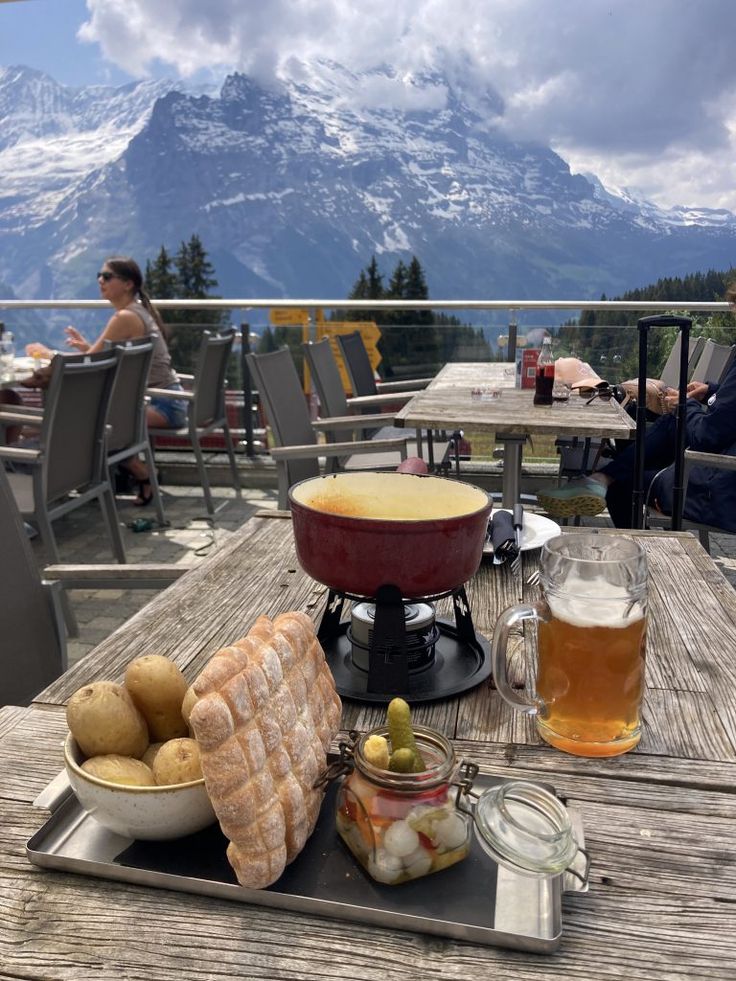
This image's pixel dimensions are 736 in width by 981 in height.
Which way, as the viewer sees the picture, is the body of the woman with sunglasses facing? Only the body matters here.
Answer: to the viewer's left

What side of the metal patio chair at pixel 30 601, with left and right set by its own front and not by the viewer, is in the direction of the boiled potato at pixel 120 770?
right

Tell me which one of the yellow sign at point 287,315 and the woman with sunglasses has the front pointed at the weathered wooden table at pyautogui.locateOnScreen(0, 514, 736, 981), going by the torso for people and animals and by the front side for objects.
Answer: the yellow sign

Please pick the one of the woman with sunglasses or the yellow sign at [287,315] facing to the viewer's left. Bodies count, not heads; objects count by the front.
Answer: the woman with sunglasses

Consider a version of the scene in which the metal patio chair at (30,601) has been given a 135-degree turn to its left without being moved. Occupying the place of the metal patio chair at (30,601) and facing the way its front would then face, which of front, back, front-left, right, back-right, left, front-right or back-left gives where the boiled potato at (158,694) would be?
back-left

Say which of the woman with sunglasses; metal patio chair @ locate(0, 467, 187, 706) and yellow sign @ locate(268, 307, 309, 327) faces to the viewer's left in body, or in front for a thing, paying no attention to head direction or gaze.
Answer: the woman with sunglasses

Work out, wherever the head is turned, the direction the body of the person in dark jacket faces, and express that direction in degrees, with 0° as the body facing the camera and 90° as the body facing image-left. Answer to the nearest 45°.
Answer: approximately 90°

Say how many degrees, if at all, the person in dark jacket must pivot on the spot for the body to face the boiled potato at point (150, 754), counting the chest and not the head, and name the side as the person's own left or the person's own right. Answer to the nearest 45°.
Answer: approximately 90° to the person's own left

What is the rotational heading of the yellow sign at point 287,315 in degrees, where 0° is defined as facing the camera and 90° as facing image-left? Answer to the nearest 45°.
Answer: approximately 0°

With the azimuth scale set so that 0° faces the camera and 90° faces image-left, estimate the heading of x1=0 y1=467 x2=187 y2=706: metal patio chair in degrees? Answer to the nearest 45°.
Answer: approximately 270°

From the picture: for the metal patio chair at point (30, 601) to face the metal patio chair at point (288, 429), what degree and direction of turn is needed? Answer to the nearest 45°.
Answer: approximately 45° to its left

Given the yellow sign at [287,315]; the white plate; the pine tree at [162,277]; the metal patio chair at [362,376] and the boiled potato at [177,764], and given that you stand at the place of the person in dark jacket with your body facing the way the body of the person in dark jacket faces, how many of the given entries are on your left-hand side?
2
